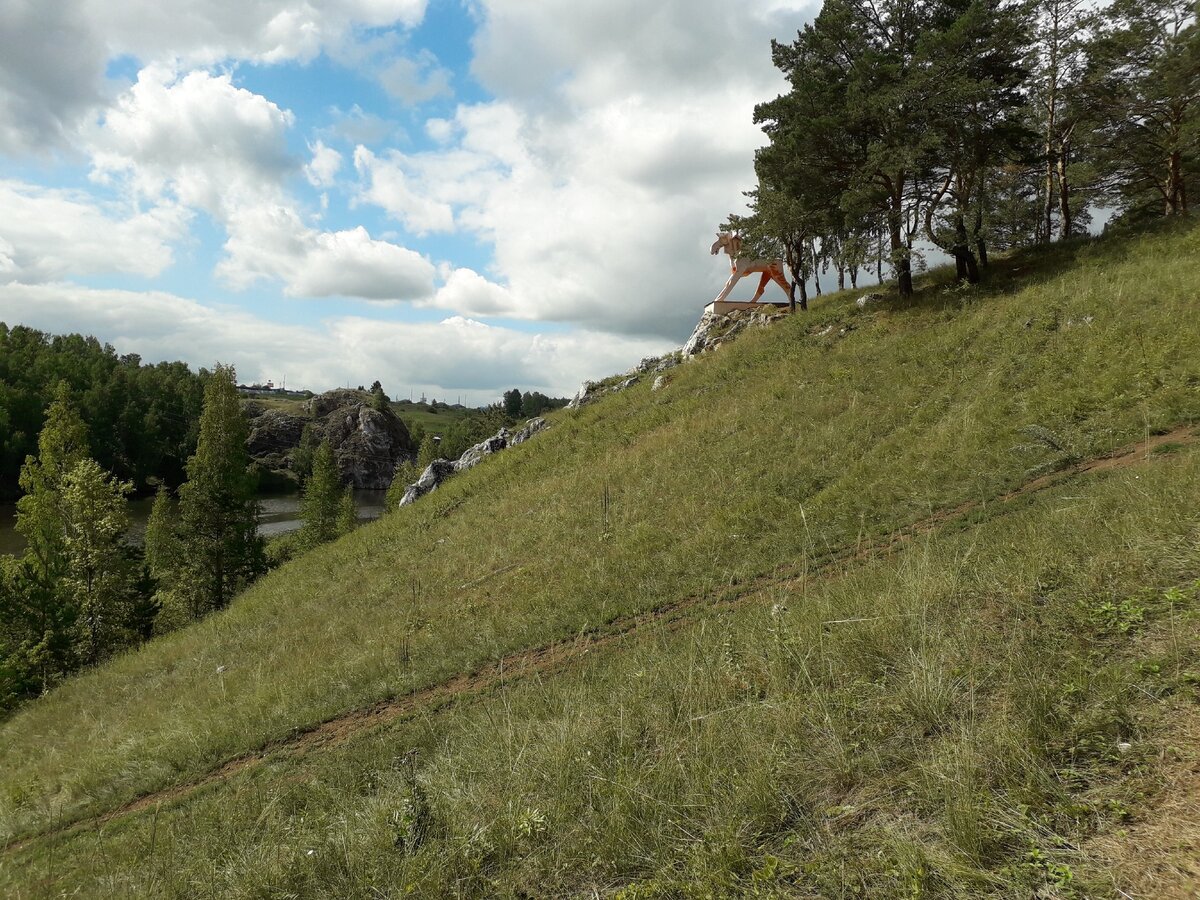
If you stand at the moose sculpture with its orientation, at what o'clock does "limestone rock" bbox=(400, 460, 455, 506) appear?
The limestone rock is roughly at 11 o'clock from the moose sculpture.

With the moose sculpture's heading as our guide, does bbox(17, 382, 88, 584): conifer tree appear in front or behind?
in front

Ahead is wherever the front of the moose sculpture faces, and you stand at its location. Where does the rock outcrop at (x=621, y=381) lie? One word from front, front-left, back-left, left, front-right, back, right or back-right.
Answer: front

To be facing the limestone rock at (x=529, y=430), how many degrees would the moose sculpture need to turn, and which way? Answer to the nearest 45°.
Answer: approximately 45° to its left

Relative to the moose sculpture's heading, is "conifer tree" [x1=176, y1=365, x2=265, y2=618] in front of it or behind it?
in front

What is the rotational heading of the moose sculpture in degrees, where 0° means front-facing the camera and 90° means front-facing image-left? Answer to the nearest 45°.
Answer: approximately 90°

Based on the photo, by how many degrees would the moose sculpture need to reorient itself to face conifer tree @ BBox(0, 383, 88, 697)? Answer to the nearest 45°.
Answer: approximately 45° to its left
